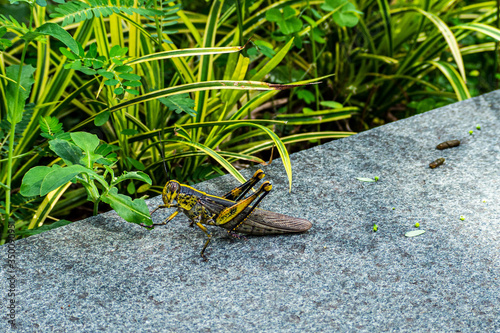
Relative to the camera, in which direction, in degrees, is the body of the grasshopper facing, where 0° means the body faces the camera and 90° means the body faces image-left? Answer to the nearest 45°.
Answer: approximately 90°
